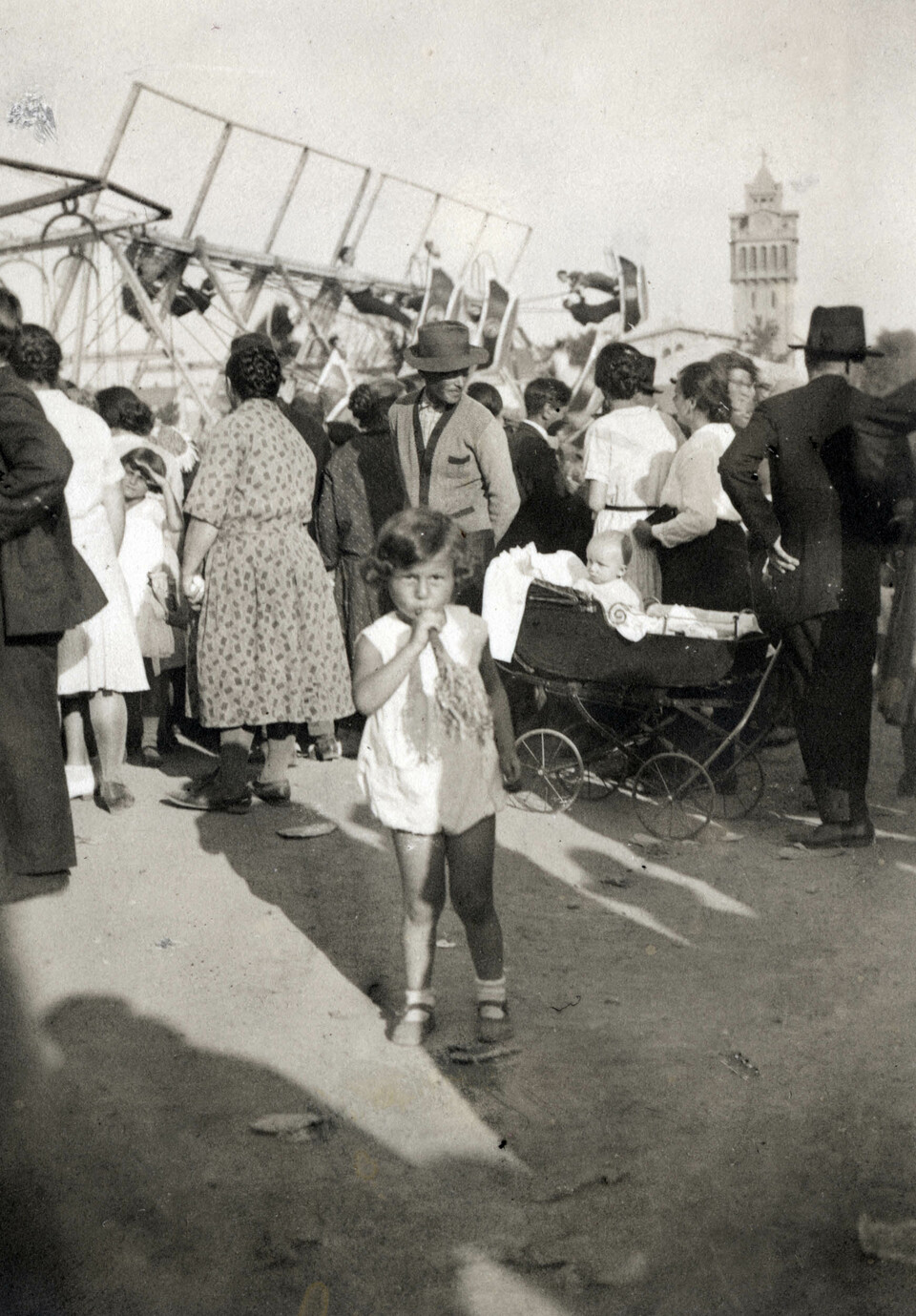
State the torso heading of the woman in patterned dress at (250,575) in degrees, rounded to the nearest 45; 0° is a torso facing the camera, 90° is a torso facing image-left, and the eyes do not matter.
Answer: approximately 135°

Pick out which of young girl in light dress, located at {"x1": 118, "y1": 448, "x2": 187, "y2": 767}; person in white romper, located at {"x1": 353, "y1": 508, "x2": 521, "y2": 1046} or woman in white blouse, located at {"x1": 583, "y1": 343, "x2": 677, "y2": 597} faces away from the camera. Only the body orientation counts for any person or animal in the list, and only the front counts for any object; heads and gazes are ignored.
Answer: the woman in white blouse

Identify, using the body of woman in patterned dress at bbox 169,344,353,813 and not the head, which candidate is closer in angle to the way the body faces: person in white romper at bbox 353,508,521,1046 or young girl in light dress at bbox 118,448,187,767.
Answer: the young girl in light dress

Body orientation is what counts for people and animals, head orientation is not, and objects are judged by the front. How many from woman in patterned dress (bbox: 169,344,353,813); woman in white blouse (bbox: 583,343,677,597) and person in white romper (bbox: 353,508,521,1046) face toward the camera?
1

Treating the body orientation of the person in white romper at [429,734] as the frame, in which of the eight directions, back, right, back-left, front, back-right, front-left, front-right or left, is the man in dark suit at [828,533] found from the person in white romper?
back-left

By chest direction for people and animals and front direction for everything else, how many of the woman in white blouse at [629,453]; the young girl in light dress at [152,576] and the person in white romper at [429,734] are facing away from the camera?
1

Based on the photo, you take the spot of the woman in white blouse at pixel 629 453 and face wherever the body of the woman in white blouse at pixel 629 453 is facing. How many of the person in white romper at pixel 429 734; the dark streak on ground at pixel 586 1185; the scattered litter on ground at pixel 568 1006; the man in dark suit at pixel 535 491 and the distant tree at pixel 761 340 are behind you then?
3

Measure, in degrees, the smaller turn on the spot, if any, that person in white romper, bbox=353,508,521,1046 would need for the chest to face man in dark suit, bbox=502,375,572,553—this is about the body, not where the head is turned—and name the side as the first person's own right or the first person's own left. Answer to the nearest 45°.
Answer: approximately 180°

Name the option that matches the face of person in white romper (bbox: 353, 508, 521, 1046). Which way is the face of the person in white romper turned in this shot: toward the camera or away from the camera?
toward the camera

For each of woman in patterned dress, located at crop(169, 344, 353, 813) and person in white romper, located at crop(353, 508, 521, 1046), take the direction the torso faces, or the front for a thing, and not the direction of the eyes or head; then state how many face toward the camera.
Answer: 1

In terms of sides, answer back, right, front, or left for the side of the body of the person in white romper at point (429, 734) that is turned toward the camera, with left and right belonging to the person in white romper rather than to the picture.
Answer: front

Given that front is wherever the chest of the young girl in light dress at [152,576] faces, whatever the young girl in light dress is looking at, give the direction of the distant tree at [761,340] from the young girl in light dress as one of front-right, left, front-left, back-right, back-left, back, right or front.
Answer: back-left

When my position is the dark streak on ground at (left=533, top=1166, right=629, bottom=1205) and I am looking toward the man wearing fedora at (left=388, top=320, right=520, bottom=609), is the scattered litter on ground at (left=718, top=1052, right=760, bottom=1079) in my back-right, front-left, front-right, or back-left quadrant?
front-right

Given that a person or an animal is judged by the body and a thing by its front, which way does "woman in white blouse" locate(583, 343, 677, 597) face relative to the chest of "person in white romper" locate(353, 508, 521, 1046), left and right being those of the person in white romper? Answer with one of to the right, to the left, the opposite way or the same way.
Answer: the opposite way

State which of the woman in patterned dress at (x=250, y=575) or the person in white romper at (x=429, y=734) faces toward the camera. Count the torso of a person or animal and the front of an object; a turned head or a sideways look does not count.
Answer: the person in white romper

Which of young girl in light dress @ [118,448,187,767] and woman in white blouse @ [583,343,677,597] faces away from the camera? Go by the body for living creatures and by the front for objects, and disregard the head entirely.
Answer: the woman in white blouse

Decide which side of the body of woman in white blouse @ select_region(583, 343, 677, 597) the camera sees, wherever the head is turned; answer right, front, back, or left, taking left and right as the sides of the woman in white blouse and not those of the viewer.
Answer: back

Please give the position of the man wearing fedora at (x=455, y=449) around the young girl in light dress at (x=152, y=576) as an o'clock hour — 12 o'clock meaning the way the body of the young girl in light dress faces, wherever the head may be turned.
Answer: The man wearing fedora is roughly at 9 o'clock from the young girl in light dress.

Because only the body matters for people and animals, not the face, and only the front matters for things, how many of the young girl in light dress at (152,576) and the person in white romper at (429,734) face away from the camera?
0
